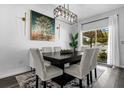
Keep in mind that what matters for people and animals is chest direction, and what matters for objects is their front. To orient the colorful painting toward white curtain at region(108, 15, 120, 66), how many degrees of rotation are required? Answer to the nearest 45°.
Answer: approximately 45° to its left

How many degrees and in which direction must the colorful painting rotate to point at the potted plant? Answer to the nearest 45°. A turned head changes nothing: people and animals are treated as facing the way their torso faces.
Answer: approximately 90° to its left

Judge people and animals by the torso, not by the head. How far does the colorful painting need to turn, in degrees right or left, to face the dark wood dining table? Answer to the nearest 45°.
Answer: approximately 45° to its right

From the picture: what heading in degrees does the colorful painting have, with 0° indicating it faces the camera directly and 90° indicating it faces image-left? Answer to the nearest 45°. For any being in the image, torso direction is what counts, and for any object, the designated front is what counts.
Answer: approximately 315°
